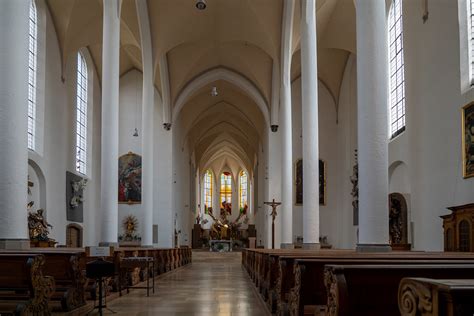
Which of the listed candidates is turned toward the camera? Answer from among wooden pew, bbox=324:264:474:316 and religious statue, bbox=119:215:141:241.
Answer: the religious statue

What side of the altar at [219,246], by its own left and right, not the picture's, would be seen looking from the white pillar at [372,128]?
front

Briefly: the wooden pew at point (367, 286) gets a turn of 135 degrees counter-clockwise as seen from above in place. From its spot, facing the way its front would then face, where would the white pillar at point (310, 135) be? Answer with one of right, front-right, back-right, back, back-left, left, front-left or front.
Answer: back-right

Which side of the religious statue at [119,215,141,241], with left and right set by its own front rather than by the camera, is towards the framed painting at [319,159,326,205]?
left

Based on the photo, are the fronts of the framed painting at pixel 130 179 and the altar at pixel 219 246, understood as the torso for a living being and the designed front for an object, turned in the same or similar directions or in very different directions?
same or similar directions

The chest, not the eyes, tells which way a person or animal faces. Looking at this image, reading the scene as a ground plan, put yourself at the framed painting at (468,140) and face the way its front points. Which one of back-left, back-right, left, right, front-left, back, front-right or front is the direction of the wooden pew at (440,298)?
front-left

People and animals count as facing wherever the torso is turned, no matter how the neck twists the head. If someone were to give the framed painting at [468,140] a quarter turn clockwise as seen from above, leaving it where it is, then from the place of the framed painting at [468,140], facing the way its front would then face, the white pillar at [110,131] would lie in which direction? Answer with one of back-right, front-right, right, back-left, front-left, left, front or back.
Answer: front-left

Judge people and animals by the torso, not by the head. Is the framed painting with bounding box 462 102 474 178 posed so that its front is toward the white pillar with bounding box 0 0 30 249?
yes

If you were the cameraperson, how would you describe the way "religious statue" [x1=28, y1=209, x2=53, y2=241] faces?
facing to the right of the viewer

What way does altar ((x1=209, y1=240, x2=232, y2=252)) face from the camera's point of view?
toward the camera

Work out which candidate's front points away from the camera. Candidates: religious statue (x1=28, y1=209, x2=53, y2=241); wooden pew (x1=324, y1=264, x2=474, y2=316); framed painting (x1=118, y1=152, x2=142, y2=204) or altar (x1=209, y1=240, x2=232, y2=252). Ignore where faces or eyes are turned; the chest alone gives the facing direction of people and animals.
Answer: the wooden pew

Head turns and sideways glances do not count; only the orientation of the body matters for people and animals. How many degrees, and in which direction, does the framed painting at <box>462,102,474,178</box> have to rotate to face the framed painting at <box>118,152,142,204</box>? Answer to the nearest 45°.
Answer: approximately 90° to its right

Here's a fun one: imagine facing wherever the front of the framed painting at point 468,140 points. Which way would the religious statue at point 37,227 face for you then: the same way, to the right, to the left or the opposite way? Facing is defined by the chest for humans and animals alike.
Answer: the opposite way

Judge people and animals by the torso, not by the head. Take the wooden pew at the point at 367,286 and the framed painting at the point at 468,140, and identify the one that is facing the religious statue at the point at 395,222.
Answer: the wooden pew

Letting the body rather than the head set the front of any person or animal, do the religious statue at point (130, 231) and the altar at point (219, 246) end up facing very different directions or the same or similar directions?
same or similar directions

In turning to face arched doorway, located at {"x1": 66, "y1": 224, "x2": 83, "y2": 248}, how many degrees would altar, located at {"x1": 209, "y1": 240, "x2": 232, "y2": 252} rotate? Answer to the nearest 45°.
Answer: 0° — it already faces it

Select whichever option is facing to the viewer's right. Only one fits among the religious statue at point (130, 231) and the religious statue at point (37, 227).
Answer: the religious statue at point (37, 227)

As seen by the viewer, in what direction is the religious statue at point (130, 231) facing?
toward the camera
